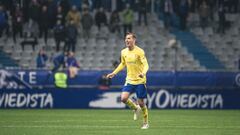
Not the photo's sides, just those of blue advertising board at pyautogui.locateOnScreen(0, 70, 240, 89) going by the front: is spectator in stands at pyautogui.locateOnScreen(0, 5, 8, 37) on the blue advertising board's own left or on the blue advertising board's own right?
on the blue advertising board's own right

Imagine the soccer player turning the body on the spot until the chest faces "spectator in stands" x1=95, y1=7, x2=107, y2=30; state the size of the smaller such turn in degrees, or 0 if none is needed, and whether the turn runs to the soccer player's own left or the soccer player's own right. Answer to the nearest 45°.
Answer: approximately 135° to the soccer player's own right

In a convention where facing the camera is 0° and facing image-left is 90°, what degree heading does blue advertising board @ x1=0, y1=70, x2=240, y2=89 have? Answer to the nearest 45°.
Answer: approximately 0°

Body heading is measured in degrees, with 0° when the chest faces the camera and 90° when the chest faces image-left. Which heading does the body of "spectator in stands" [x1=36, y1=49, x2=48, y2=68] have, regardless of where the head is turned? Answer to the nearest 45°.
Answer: approximately 0°

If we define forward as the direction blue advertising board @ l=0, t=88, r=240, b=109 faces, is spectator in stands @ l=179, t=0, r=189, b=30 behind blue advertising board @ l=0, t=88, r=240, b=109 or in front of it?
behind
